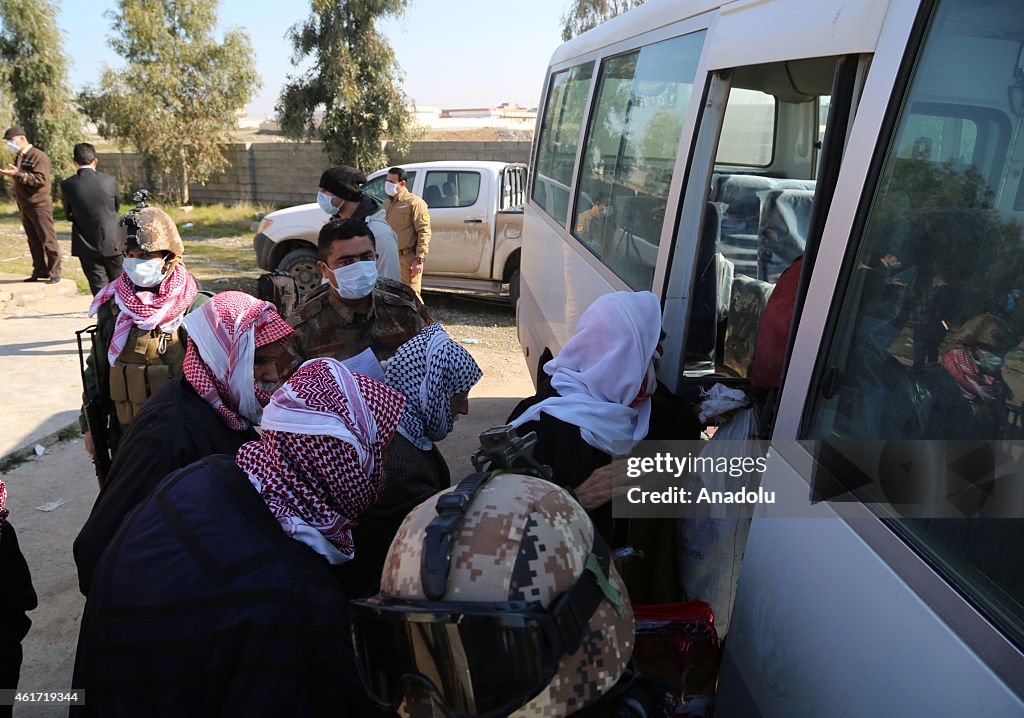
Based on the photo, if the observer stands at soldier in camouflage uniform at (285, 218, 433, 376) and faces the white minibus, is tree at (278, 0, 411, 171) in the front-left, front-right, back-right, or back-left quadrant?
back-left

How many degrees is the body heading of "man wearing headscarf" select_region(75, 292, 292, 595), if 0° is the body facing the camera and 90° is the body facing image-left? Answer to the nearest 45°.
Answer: approximately 270°

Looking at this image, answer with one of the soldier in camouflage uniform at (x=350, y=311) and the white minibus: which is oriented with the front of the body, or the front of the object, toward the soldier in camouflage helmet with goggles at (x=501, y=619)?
the soldier in camouflage uniform at (x=350, y=311)

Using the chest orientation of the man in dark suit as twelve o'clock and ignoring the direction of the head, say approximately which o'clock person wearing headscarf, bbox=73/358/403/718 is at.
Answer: The person wearing headscarf is roughly at 6 o'clock from the man in dark suit.

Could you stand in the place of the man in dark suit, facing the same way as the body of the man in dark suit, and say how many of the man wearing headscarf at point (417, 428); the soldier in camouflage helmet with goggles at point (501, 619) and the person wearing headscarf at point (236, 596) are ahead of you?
0

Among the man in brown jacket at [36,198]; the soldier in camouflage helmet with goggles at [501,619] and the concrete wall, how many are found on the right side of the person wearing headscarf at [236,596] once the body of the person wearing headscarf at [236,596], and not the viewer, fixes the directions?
1

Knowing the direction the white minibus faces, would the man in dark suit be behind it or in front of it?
behind

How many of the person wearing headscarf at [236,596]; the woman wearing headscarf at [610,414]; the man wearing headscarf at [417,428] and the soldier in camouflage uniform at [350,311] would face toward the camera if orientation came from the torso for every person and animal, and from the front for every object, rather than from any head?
1

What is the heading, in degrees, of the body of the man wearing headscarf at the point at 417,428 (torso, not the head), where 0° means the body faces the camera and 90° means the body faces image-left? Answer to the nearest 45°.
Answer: approximately 270°

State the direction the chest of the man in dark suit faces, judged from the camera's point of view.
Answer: away from the camera

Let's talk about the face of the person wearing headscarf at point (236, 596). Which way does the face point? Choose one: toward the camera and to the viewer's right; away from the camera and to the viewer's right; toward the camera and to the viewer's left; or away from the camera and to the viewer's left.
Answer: away from the camera and to the viewer's right

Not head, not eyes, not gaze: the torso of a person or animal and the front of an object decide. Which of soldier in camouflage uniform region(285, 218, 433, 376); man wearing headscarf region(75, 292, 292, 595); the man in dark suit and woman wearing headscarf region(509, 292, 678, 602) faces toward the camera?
the soldier in camouflage uniform

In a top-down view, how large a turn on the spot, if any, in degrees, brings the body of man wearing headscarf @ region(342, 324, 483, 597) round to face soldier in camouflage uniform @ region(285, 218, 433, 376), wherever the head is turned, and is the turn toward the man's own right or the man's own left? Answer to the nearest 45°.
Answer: approximately 90° to the man's own left

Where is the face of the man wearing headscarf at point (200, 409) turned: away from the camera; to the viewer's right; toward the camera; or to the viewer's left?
to the viewer's right
